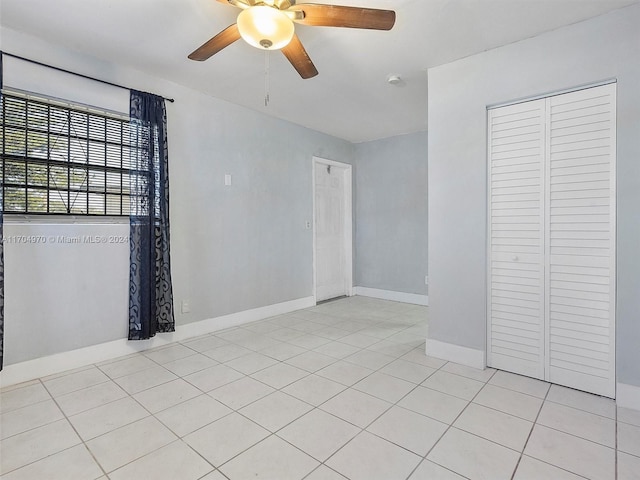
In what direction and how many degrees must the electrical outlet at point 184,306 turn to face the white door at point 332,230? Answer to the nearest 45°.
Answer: approximately 90° to its left

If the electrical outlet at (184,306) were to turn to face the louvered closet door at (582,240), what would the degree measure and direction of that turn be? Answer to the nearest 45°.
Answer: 0° — it already faces it

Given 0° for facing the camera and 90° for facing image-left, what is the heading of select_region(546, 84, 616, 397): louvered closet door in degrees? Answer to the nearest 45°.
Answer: approximately 45°

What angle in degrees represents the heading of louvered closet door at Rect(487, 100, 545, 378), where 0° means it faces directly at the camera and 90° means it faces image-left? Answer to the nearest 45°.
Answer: approximately 45°

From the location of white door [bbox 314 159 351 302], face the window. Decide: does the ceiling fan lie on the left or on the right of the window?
left

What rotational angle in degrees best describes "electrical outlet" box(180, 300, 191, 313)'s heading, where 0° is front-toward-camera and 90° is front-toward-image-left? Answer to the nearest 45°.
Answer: approximately 315°

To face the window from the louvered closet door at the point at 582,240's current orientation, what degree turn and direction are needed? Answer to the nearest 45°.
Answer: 0° — it already faces it

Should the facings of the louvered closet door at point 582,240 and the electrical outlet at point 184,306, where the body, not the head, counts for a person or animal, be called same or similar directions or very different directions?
very different directions
